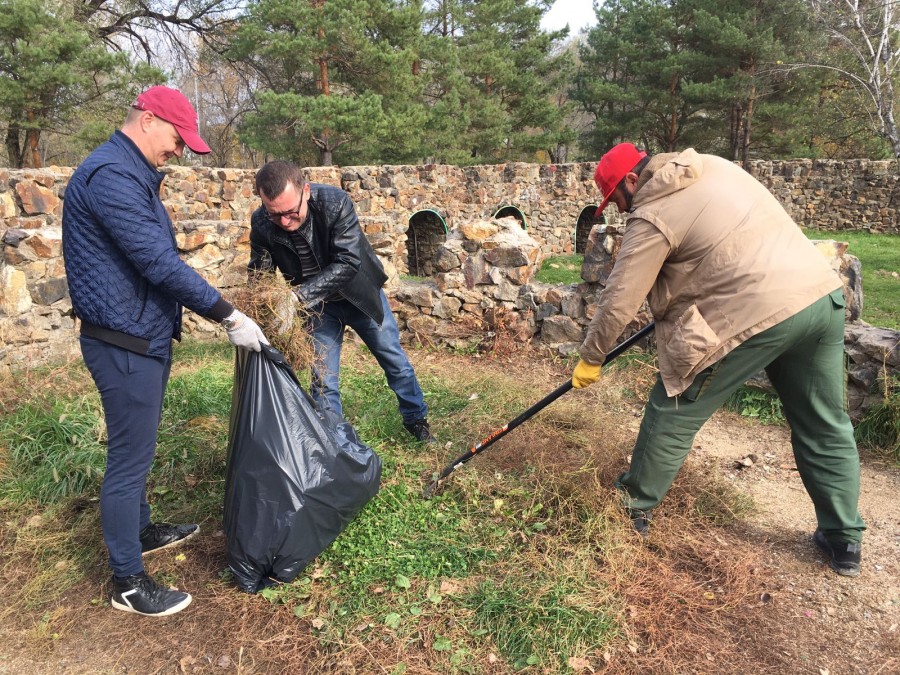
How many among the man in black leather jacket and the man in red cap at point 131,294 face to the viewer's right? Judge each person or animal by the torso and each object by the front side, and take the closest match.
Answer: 1

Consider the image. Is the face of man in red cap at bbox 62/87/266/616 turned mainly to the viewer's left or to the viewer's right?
to the viewer's right

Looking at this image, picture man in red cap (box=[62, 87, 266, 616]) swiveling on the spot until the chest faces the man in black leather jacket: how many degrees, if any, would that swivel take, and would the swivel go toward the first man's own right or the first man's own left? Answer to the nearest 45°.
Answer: approximately 45° to the first man's own left

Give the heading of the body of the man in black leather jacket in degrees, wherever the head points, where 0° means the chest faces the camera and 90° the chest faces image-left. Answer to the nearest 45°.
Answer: approximately 45°

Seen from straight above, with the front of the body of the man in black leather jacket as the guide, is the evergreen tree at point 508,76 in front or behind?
behind

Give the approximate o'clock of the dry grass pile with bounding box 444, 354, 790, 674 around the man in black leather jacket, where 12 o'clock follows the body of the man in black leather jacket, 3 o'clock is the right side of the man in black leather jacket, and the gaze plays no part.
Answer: The dry grass pile is roughly at 9 o'clock from the man in black leather jacket.

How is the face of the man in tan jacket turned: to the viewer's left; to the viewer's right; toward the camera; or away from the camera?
to the viewer's left

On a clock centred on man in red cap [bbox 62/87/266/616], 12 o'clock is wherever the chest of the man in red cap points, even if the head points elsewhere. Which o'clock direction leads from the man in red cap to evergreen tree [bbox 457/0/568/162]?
The evergreen tree is roughly at 10 o'clock from the man in red cap.

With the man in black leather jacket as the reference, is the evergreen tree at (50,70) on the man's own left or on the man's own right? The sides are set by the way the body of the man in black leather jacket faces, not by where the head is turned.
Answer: on the man's own right

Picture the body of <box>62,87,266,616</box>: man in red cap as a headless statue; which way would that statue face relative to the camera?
to the viewer's right
